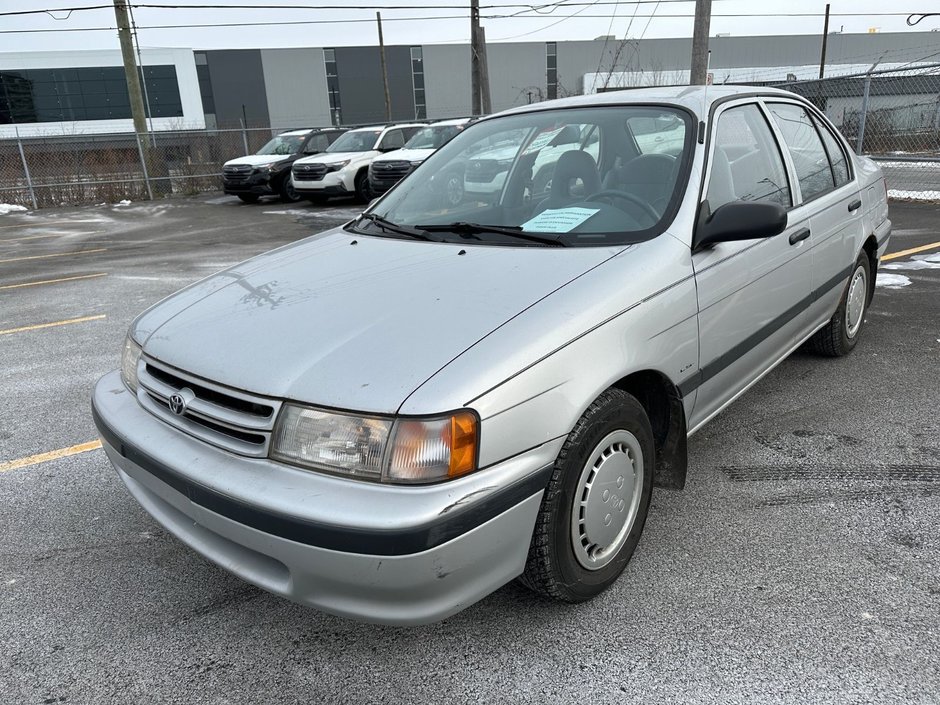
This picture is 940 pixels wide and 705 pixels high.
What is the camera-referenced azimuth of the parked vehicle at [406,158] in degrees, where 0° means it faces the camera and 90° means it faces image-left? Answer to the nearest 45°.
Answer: approximately 45°

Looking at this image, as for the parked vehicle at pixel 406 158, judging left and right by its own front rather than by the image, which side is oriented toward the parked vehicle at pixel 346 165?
right

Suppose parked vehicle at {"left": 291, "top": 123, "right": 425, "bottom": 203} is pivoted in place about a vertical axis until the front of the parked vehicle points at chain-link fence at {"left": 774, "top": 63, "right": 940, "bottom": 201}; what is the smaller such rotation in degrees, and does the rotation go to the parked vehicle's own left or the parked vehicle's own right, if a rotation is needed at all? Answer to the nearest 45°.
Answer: approximately 135° to the parked vehicle's own left

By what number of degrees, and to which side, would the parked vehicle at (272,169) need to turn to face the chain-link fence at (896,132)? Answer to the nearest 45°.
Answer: approximately 90° to its left

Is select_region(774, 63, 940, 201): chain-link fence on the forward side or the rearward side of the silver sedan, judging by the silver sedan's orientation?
on the rearward side

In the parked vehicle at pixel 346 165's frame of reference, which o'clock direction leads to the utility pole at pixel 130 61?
The utility pole is roughly at 3 o'clock from the parked vehicle.
